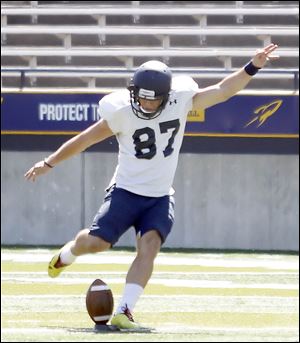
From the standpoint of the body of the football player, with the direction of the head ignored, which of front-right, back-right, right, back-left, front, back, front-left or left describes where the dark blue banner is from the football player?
back

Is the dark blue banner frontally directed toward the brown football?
yes

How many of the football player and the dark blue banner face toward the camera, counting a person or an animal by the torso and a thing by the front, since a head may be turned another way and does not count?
2

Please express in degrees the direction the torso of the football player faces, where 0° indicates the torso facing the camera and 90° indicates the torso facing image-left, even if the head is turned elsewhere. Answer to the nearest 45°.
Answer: approximately 0°
